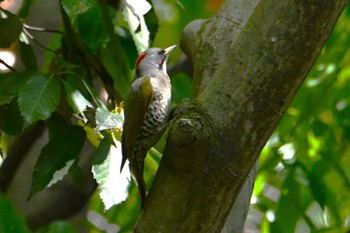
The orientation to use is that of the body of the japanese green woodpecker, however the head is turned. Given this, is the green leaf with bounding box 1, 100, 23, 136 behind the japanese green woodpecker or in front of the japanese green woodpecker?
behind

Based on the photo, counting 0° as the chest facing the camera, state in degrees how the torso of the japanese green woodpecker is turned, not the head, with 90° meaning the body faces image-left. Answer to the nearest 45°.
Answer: approximately 270°

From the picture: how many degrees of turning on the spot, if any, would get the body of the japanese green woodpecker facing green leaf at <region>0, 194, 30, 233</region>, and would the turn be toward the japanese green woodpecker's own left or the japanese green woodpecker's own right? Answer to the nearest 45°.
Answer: approximately 135° to the japanese green woodpecker's own right

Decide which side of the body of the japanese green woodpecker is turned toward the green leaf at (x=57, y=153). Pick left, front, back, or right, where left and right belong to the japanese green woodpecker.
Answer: back

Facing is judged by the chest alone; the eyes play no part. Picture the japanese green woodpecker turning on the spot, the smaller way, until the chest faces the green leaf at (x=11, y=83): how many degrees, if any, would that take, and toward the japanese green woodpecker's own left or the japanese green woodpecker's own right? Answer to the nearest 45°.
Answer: approximately 180°

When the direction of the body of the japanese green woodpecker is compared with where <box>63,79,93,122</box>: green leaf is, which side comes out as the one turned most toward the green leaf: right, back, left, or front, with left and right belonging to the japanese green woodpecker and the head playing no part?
back
